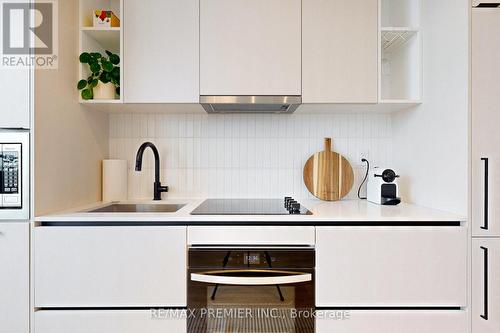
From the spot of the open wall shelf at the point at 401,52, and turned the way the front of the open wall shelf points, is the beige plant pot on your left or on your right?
on your right

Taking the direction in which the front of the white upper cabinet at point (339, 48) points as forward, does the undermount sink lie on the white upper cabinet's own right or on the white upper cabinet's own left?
on the white upper cabinet's own right

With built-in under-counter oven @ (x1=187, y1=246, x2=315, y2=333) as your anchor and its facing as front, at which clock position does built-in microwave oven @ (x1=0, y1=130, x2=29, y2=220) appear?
built-in microwave oven @ (x1=0, y1=130, x2=29, y2=220) is roughly at 3 o'clock from built-in under-counter oven @ (x1=187, y1=246, x2=315, y2=333).

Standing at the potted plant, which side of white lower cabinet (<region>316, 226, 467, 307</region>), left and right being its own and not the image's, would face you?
right

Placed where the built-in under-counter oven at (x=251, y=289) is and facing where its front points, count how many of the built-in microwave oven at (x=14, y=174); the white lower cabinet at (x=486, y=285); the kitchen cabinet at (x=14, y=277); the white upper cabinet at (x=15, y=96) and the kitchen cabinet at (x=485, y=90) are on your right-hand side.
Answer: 3
